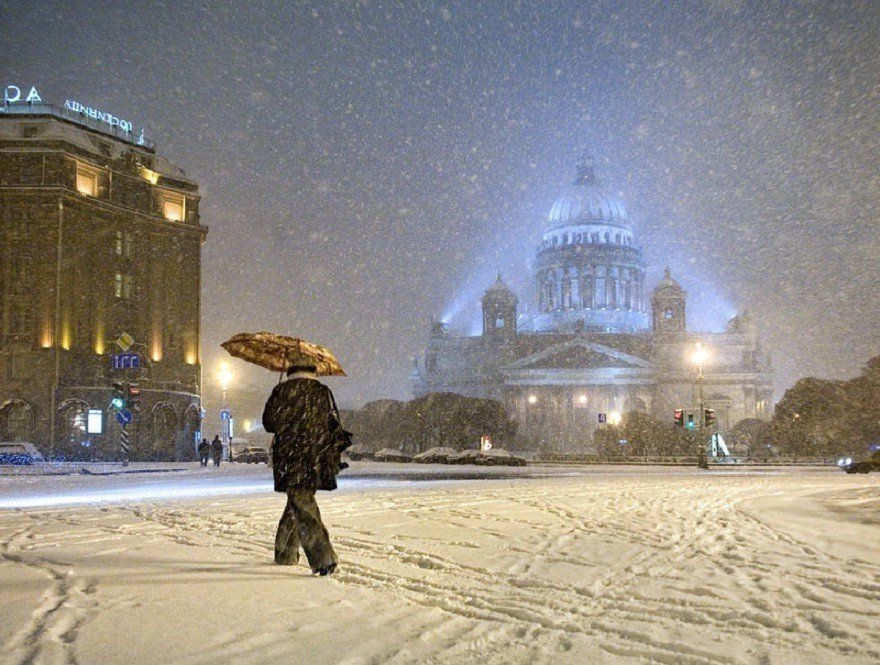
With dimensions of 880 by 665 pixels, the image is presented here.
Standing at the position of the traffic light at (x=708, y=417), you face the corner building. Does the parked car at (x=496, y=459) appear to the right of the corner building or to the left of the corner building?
right

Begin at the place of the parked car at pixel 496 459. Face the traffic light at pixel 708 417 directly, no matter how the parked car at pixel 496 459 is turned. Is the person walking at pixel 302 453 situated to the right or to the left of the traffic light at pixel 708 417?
right

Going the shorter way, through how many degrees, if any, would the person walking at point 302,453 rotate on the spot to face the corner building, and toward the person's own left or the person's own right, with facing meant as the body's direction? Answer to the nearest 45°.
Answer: approximately 45° to the person's own left

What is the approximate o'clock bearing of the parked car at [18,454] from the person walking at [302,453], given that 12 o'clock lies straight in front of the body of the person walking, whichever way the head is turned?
The parked car is roughly at 10 o'clock from the person walking.

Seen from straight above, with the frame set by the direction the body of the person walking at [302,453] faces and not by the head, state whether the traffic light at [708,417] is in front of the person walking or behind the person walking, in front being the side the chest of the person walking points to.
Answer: in front

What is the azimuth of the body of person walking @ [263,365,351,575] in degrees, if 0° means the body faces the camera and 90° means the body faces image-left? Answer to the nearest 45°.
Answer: approximately 225°

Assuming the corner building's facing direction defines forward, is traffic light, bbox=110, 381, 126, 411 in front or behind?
in front
